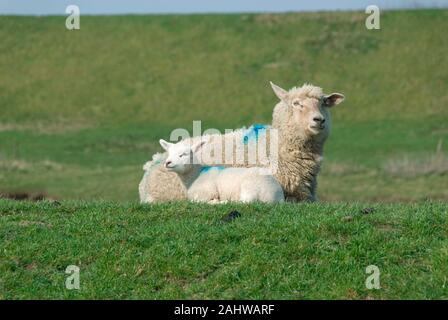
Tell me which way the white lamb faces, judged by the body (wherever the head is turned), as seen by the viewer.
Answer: to the viewer's left

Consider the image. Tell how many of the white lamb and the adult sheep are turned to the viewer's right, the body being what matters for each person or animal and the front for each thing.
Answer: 1

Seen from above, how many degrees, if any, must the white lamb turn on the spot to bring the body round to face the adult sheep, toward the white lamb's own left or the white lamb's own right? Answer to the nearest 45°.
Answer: approximately 135° to the white lamb's own right

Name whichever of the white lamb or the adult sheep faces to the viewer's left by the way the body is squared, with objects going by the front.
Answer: the white lamb

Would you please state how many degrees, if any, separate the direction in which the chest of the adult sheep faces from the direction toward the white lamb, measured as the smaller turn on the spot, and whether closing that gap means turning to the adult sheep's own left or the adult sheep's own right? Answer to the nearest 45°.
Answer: approximately 135° to the adult sheep's own right

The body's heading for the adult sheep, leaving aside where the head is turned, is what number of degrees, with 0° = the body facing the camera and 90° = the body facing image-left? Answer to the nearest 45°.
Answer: approximately 270°

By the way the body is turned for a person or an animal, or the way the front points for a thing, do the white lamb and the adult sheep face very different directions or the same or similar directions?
very different directions
